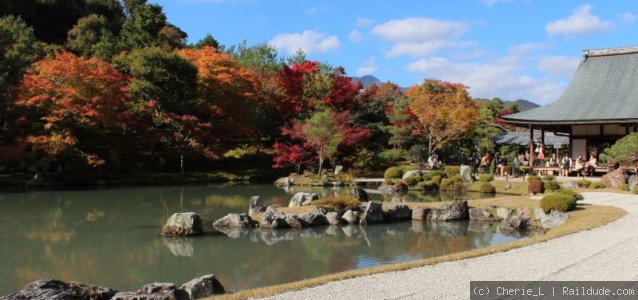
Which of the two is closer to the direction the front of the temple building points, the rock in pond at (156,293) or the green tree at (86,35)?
the rock in pond

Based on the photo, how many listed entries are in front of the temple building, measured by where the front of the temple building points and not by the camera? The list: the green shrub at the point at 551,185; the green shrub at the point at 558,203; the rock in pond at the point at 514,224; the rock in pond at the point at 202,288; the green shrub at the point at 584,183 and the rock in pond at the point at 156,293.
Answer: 6

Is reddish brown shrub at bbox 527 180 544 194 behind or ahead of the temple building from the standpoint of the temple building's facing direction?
ahead

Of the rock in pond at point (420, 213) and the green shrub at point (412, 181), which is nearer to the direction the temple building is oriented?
the rock in pond

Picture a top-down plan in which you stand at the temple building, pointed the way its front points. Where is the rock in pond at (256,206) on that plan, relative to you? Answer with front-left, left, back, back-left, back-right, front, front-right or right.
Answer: front-right

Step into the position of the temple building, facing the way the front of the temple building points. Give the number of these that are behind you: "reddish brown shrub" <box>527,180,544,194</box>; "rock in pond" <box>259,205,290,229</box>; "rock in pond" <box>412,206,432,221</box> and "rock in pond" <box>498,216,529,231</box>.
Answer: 0

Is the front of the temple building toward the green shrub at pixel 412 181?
no

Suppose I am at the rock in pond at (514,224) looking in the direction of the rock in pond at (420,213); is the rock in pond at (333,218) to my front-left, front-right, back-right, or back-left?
front-left

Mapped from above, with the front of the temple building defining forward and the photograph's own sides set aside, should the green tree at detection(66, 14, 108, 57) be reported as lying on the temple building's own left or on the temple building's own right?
on the temple building's own right

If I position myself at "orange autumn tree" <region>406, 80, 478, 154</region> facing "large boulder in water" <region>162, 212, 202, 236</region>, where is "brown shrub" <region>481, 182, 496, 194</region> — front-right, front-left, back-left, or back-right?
front-left

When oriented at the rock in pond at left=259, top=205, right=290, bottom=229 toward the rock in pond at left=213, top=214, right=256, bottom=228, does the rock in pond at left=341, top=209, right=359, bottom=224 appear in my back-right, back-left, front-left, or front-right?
back-right

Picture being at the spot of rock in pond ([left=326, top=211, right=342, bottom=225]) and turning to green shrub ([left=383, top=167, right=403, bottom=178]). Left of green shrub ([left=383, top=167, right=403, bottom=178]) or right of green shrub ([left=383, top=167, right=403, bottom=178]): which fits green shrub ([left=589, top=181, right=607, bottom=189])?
right

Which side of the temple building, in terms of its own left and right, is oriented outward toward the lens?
front

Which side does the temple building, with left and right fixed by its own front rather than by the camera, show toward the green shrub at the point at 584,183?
front
